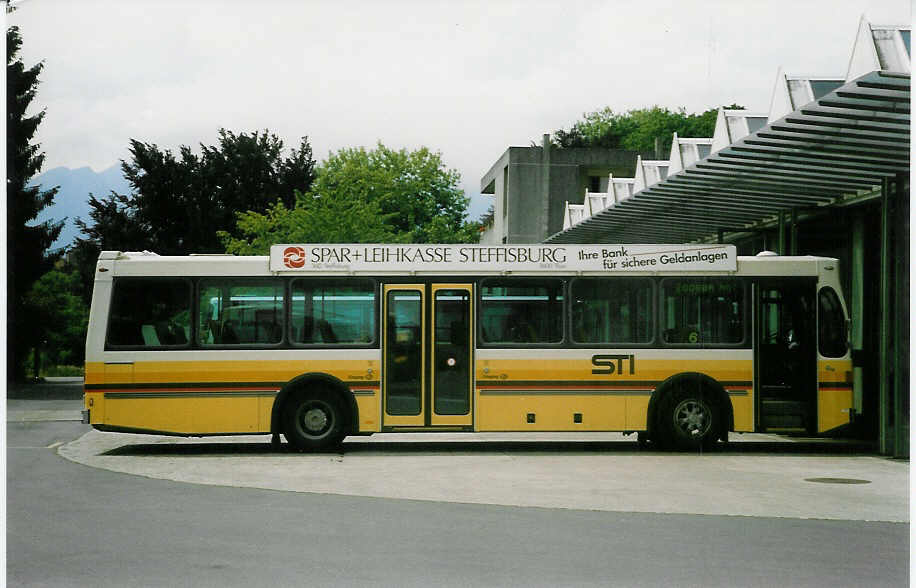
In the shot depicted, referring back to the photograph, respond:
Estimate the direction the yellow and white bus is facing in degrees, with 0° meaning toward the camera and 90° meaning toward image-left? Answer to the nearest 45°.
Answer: approximately 270°

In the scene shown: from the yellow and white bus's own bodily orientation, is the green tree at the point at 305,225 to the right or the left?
on its left

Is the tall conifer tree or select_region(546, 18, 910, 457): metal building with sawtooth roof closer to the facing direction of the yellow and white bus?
the metal building with sawtooth roof

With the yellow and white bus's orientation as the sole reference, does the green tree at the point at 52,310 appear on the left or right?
on its left

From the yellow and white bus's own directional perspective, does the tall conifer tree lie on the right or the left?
on its left

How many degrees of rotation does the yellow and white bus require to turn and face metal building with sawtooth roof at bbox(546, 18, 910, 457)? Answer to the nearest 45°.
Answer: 0° — it already faces it

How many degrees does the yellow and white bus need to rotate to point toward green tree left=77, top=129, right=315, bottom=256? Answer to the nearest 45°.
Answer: approximately 90° to its left

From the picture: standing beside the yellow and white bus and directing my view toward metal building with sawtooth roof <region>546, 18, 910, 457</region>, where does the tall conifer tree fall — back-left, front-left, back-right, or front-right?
back-left

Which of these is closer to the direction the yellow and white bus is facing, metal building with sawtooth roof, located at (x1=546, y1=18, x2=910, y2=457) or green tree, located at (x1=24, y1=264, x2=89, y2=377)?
the metal building with sawtooth roof
